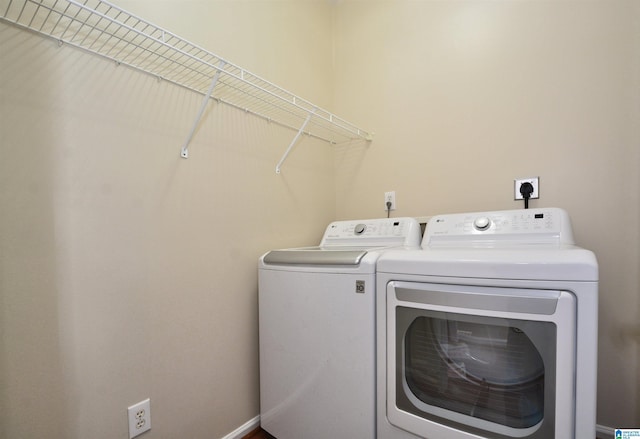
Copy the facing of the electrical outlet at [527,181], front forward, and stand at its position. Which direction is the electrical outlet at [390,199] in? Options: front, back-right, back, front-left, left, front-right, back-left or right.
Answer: right

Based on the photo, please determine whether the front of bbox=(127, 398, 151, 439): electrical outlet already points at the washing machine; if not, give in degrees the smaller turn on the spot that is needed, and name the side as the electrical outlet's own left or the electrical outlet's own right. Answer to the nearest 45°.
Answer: approximately 45° to the electrical outlet's own left

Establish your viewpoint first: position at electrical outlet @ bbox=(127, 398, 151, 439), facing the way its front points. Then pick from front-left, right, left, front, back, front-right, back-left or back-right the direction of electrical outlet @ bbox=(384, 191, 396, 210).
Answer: front-left

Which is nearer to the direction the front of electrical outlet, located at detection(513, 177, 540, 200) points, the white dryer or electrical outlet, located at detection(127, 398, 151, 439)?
the white dryer

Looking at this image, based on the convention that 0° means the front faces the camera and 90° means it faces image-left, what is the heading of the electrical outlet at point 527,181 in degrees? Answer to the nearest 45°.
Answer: approximately 0°

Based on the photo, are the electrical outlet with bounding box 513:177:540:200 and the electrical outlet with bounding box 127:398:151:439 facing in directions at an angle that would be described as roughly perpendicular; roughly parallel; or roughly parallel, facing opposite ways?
roughly perpendicular

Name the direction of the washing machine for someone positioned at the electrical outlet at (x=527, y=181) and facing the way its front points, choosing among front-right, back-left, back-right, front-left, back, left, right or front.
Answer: front-right
